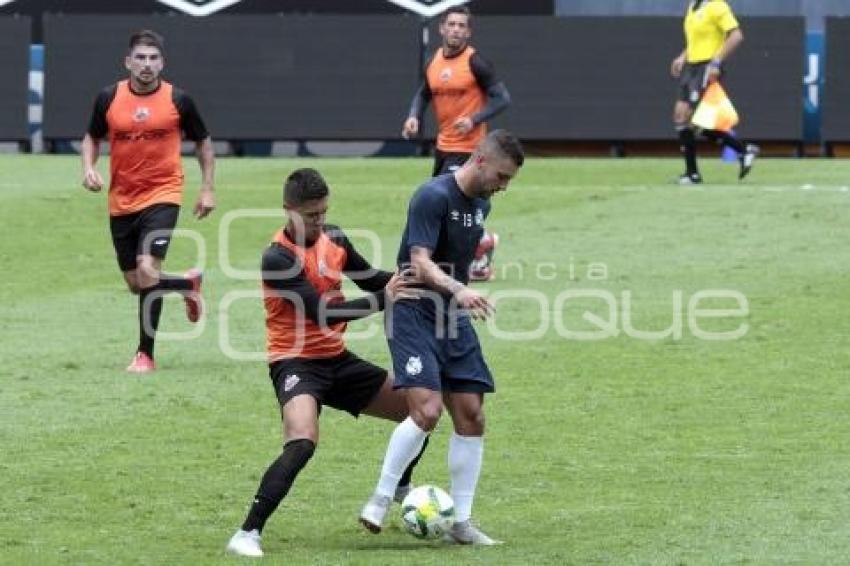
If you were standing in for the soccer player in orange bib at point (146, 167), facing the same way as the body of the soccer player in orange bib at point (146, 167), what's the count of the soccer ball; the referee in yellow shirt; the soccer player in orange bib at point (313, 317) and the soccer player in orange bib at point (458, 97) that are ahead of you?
2

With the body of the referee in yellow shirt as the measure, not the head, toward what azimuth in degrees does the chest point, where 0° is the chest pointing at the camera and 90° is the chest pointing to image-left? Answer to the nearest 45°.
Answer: approximately 45°

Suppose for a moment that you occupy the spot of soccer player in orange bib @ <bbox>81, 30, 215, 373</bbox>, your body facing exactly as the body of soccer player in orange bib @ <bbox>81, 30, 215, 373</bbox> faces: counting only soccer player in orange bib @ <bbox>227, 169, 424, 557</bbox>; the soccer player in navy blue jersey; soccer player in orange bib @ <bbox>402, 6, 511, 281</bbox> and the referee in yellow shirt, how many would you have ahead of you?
2

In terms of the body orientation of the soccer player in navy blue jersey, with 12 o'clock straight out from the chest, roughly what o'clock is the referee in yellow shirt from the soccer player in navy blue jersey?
The referee in yellow shirt is roughly at 8 o'clock from the soccer player in navy blue jersey.

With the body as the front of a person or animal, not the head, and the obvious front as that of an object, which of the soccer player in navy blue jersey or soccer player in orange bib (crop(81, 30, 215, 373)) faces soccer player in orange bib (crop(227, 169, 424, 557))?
soccer player in orange bib (crop(81, 30, 215, 373))

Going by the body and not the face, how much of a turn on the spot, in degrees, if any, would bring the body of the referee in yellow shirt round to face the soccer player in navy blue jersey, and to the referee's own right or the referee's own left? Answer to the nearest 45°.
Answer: approximately 45° to the referee's own left

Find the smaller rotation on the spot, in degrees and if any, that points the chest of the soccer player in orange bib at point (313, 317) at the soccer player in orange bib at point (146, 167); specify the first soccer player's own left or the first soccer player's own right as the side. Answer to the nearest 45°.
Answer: approximately 135° to the first soccer player's own left
